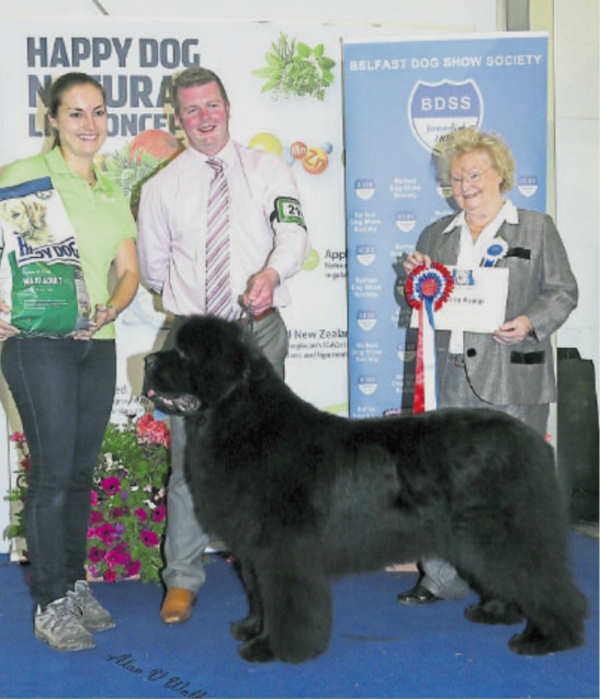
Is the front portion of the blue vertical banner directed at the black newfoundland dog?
yes

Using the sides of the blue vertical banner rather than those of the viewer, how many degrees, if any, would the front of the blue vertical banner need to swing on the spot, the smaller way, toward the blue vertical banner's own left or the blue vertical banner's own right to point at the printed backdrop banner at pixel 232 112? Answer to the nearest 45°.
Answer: approximately 90° to the blue vertical banner's own right

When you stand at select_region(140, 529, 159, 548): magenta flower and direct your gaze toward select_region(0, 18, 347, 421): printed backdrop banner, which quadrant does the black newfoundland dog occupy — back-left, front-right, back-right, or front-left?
back-right

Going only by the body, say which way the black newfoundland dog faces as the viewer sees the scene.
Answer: to the viewer's left
